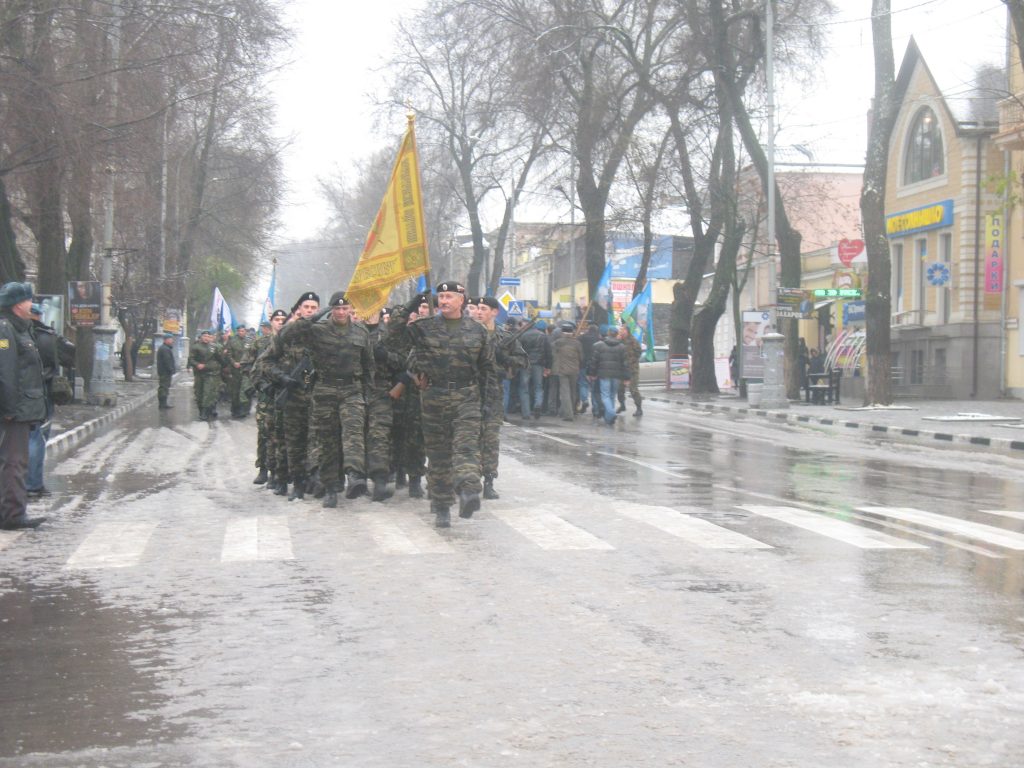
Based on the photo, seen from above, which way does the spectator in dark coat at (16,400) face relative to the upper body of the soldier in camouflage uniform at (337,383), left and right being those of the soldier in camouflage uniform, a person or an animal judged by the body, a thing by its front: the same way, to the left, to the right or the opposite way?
to the left

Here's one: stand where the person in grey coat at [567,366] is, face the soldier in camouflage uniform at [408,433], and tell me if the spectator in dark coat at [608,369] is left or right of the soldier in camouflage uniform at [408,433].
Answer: left

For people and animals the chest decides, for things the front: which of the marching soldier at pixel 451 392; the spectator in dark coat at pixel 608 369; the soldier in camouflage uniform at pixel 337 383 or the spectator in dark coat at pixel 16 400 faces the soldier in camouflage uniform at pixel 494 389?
the spectator in dark coat at pixel 16 400

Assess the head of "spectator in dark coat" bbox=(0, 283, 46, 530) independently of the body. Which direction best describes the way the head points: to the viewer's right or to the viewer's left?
to the viewer's right

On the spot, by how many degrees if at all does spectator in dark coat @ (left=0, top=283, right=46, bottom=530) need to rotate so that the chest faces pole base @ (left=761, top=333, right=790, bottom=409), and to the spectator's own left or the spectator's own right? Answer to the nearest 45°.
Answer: approximately 45° to the spectator's own left

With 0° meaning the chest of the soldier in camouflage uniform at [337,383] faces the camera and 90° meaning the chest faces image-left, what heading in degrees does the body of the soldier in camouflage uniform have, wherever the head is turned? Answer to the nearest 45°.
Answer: approximately 0°

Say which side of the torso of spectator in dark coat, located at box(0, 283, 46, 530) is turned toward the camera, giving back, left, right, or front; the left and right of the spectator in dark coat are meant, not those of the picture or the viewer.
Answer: right

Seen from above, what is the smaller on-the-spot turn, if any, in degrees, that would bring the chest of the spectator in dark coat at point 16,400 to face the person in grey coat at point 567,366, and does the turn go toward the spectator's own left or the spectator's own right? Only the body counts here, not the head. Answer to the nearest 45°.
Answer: approximately 45° to the spectator's own left
